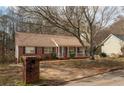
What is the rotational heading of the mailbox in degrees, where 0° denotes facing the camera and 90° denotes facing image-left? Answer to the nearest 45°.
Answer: approximately 315°

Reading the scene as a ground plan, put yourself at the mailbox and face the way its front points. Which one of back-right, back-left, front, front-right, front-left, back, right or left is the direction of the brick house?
back-left

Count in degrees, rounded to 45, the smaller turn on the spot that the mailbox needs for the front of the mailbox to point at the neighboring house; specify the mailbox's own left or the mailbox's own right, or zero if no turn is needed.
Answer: approximately 90° to the mailbox's own left

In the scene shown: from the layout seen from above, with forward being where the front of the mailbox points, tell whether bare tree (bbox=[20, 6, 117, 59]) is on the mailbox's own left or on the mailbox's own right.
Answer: on the mailbox's own left
